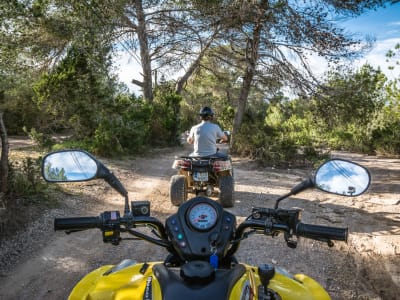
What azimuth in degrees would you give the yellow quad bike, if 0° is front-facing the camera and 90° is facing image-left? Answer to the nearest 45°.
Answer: approximately 180°

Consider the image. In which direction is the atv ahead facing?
away from the camera

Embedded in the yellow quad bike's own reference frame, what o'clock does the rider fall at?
The rider is roughly at 12 o'clock from the yellow quad bike.

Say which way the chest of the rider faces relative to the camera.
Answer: away from the camera

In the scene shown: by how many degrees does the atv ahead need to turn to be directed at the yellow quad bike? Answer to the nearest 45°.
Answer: approximately 180°

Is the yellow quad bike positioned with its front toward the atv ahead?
yes

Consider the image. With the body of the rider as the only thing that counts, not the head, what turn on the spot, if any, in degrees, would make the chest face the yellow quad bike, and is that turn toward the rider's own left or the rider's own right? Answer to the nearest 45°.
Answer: approximately 180°
